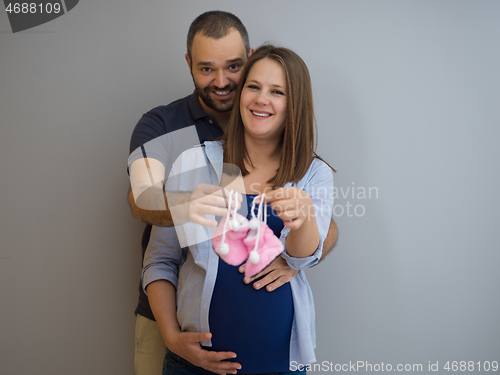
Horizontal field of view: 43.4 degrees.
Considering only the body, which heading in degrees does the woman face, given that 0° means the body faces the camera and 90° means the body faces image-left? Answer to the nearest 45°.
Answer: approximately 0°
